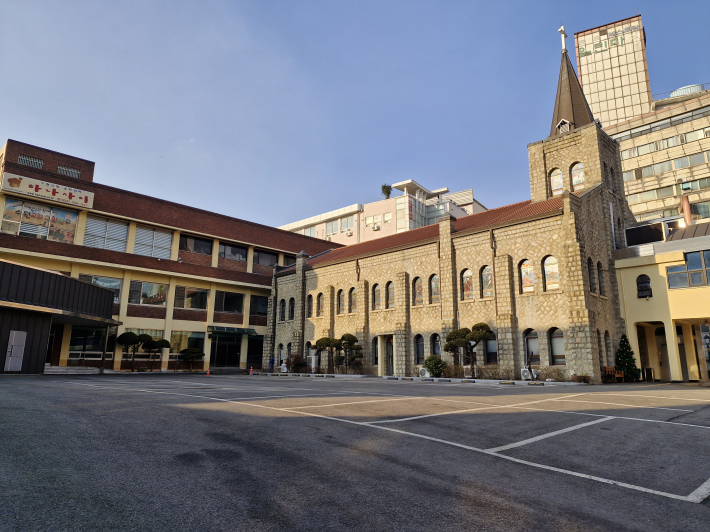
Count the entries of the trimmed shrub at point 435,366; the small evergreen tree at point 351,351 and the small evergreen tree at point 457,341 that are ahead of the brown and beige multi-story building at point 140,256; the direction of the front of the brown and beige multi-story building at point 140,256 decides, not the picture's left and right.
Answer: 3

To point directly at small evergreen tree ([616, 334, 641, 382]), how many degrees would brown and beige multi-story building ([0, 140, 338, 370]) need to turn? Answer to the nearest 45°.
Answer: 0° — it already faces it

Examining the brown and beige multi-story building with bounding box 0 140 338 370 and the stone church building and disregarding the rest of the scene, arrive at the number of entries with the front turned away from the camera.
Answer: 0

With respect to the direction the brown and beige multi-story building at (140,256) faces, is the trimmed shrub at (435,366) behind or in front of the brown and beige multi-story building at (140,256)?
in front

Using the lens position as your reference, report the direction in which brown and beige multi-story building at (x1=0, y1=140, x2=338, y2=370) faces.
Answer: facing the viewer and to the right of the viewer
